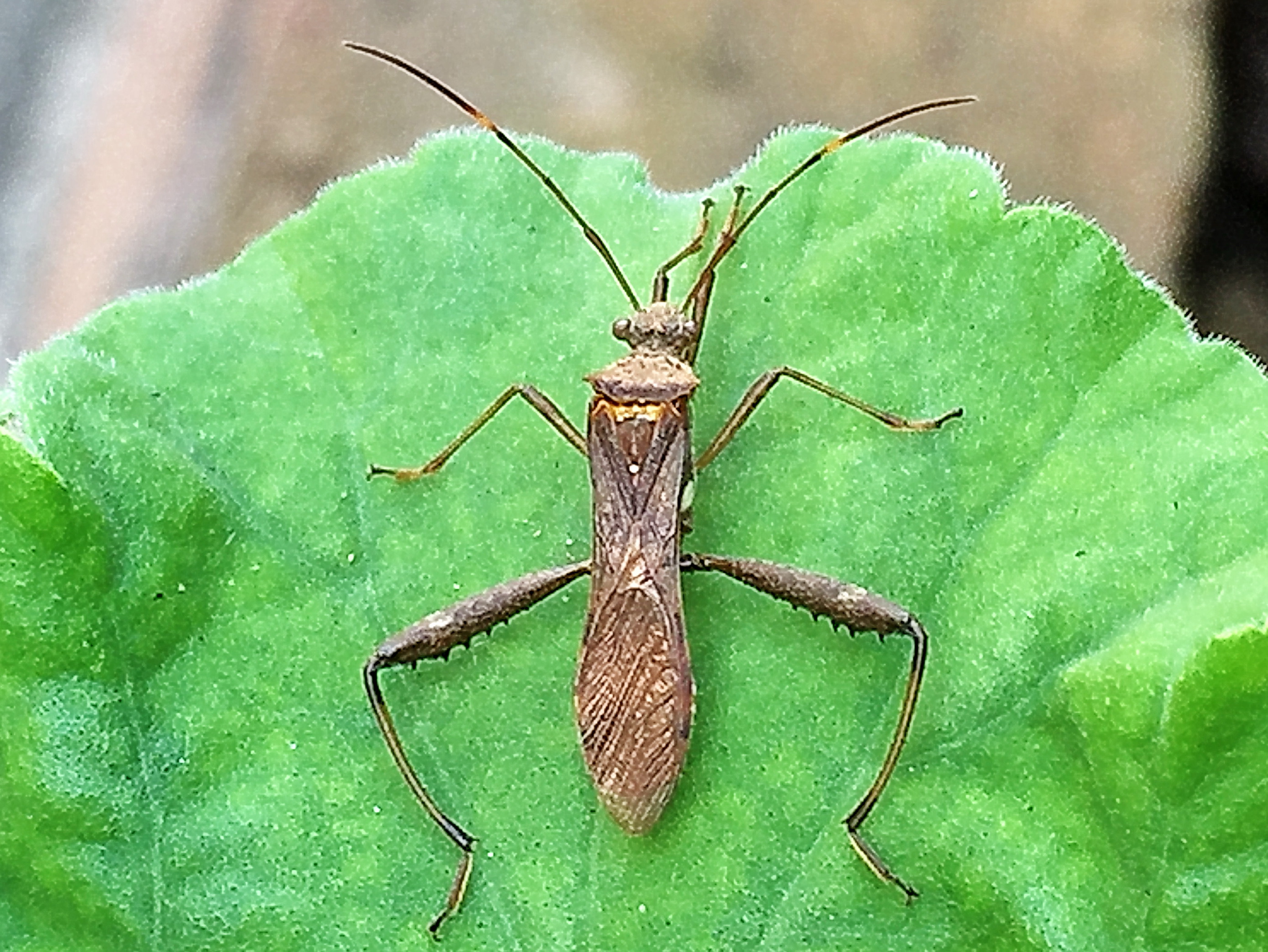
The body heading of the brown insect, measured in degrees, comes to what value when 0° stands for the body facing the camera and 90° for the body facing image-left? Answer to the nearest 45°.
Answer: approximately 180°
